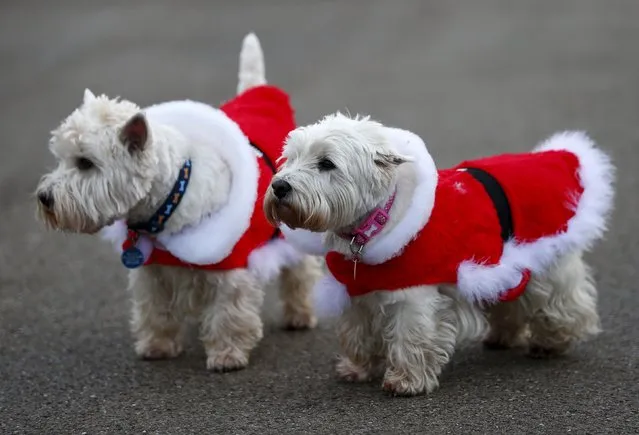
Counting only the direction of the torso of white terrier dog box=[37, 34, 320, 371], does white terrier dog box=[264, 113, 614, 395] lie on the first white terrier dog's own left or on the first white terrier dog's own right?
on the first white terrier dog's own left

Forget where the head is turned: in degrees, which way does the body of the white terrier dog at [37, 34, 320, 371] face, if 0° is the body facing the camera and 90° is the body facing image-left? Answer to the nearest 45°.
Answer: approximately 45°

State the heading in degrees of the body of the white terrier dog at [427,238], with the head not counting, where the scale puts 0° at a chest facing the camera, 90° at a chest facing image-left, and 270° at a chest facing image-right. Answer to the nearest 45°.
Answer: approximately 45°

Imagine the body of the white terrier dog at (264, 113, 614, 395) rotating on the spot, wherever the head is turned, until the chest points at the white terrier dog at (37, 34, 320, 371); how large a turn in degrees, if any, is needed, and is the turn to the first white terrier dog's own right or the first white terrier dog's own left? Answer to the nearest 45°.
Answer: approximately 45° to the first white terrier dog's own right
